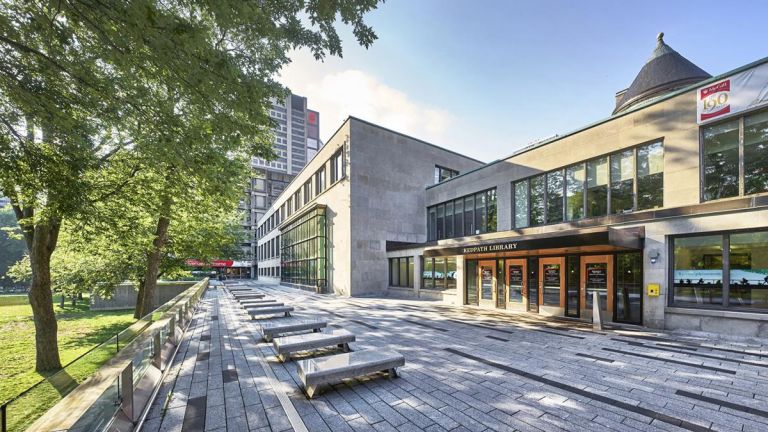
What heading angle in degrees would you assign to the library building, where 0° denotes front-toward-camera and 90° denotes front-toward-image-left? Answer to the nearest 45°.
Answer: approximately 45°

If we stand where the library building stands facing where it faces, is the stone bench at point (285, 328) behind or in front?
in front

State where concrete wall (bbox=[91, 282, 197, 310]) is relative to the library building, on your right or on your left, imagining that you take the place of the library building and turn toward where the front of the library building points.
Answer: on your right

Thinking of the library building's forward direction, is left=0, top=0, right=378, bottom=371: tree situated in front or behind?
in front
